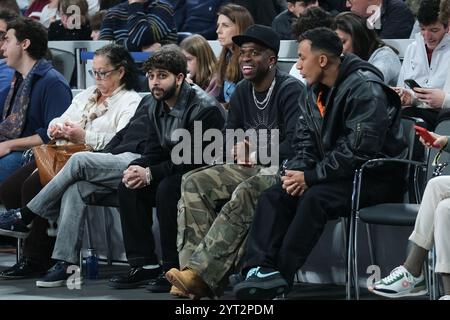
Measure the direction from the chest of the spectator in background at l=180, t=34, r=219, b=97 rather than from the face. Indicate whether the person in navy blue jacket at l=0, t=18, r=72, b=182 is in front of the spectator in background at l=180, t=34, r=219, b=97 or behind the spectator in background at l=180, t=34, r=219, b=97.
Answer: in front

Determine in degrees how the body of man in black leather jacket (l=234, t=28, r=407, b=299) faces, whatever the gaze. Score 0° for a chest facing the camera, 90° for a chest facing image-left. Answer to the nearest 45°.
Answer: approximately 45°

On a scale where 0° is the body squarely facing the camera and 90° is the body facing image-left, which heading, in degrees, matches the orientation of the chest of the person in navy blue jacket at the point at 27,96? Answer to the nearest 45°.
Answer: approximately 45°

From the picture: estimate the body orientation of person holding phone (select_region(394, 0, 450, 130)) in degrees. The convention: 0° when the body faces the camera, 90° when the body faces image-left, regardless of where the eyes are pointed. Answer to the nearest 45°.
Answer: approximately 45°

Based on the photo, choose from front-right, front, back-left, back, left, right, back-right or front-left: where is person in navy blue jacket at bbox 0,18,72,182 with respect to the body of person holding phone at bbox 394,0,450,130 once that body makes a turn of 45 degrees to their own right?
front

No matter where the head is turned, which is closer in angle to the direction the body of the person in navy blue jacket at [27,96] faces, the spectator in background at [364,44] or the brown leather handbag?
the brown leather handbag

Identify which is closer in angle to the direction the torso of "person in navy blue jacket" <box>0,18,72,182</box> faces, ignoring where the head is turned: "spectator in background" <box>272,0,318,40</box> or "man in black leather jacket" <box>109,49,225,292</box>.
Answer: the man in black leather jacket

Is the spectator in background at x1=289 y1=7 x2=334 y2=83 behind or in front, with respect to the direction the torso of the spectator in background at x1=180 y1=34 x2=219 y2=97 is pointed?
behind

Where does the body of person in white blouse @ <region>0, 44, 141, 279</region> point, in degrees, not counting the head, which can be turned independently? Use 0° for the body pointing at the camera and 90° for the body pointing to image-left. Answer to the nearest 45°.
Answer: approximately 45°

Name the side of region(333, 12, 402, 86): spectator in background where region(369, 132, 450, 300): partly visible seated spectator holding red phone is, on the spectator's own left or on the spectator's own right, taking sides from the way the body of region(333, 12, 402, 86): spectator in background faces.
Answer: on the spectator's own left
